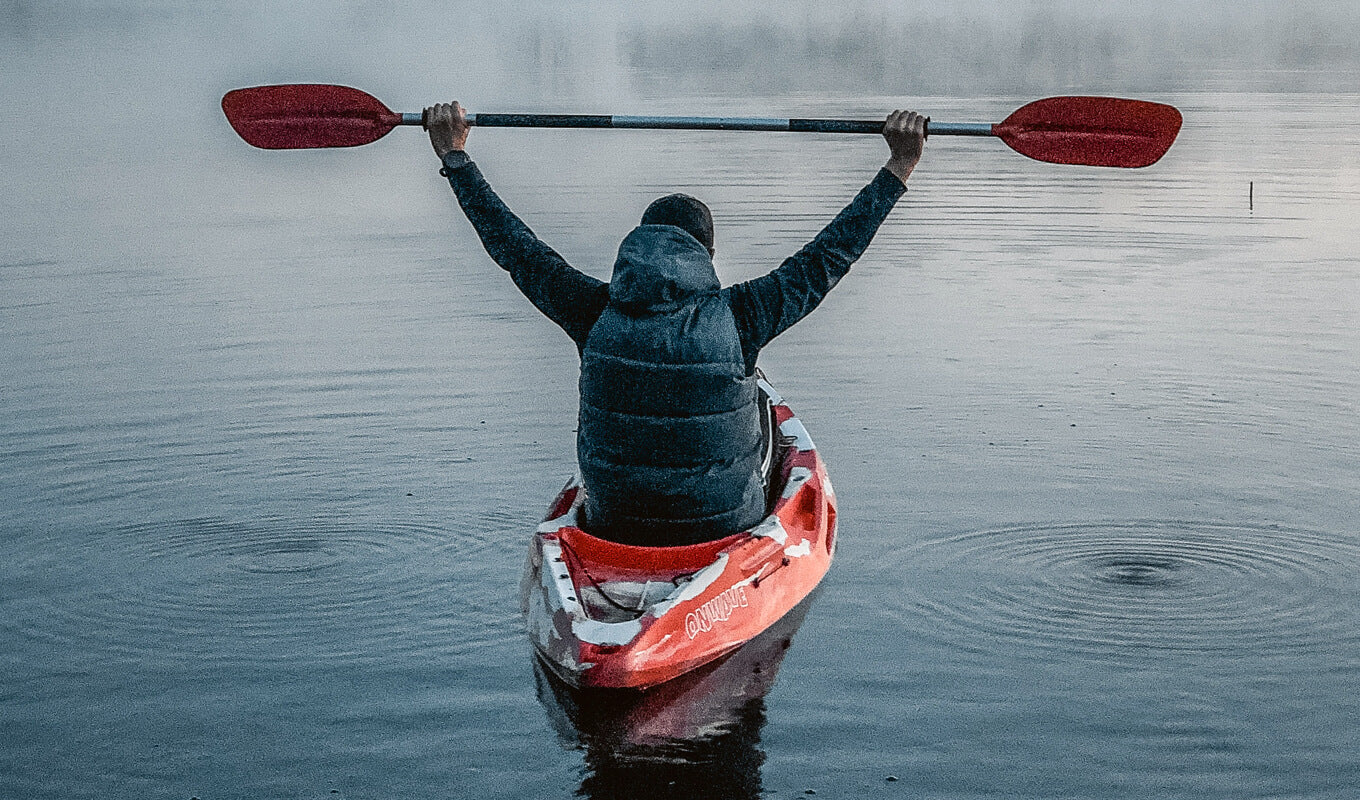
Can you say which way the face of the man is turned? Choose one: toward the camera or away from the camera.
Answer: away from the camera

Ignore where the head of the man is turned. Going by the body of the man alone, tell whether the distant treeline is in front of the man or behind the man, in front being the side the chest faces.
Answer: in front

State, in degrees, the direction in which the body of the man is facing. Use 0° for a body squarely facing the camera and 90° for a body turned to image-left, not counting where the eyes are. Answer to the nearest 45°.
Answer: approximately 180°
